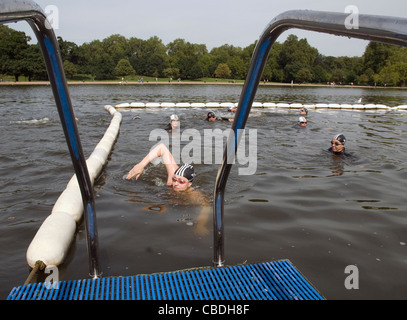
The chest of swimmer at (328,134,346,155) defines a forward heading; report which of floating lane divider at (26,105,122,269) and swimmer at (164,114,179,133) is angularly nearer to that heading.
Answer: the floating lane divider

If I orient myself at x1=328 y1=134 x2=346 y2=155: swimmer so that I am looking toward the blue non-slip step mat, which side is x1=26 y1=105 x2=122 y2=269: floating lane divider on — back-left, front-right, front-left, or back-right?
front-right

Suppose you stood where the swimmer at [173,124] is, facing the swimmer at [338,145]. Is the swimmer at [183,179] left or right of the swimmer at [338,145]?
right

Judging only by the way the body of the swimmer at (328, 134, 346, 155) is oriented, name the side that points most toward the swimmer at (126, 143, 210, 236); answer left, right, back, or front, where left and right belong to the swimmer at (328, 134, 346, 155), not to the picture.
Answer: front

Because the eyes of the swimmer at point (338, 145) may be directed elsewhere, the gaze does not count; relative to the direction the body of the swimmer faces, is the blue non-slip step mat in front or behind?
in front

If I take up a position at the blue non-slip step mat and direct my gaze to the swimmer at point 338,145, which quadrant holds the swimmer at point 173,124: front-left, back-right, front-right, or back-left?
front-left
